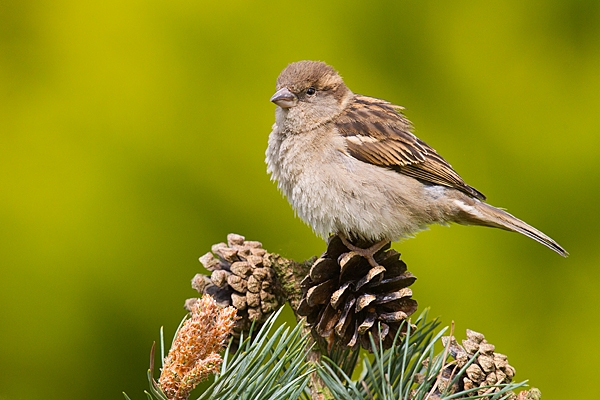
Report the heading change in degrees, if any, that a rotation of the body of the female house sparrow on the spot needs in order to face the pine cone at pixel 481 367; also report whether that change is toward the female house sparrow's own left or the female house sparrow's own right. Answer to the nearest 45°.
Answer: approximately 135° to the female house sparrow's own left

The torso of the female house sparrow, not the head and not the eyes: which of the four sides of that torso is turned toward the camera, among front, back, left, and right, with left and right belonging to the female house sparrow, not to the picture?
left
